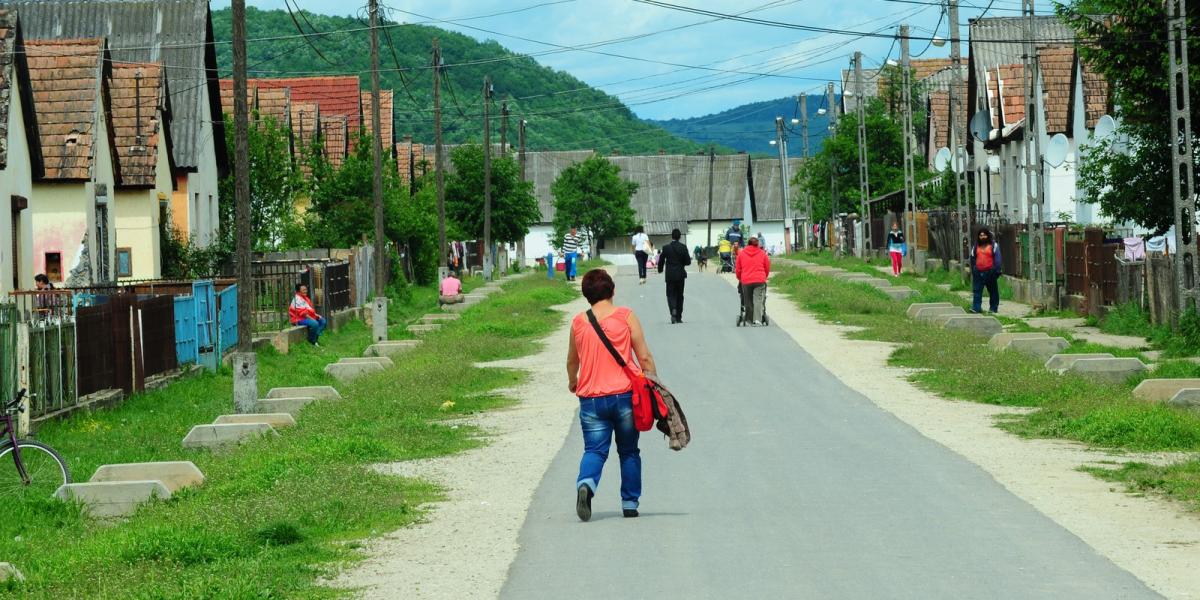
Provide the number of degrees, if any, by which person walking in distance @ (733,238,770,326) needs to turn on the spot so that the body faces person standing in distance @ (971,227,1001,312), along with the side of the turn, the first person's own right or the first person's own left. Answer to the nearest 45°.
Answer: approximately 45° to the first person's own right

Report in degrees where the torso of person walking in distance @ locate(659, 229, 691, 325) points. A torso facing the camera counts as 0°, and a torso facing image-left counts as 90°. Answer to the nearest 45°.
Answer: approximately 180°

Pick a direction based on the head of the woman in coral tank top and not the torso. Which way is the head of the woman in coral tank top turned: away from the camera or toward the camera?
away from the camera

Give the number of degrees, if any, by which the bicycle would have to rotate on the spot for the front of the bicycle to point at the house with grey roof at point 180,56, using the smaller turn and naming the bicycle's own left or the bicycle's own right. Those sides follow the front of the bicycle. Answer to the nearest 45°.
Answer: approximately 90° to the bicycle's own left

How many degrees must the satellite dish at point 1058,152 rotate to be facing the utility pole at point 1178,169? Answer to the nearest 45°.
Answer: approximately 45° to its left

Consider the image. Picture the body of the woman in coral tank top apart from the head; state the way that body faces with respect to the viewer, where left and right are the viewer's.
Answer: facing away from the viewer

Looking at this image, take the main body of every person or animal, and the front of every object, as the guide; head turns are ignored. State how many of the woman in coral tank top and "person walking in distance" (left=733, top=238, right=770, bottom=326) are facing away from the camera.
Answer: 2

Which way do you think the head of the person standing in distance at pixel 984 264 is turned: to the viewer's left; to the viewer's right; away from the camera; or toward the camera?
toward the camera

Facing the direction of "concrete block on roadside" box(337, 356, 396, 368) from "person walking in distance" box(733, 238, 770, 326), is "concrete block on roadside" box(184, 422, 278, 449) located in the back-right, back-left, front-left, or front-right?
front-left

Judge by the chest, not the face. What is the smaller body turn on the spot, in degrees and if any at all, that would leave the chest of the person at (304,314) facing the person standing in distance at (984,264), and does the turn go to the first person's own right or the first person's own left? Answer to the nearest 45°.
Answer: approximately 45° to the first person's own left

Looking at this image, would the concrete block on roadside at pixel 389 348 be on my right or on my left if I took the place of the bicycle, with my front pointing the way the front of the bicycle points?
on my left

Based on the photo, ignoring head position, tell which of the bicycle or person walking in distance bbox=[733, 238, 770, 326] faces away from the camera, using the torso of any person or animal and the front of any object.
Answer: the person walking in distance

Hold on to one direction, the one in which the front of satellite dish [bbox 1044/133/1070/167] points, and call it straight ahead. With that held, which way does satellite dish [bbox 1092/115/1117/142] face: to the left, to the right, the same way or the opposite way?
the same way
